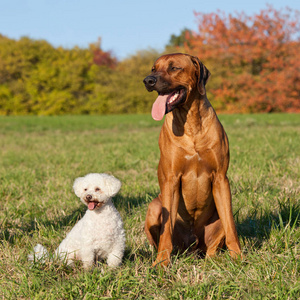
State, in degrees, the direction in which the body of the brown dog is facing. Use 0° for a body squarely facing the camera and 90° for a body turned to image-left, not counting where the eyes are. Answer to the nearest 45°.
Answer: approximately 0°

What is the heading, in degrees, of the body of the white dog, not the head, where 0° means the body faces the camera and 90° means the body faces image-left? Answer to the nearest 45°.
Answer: approximately 315°
